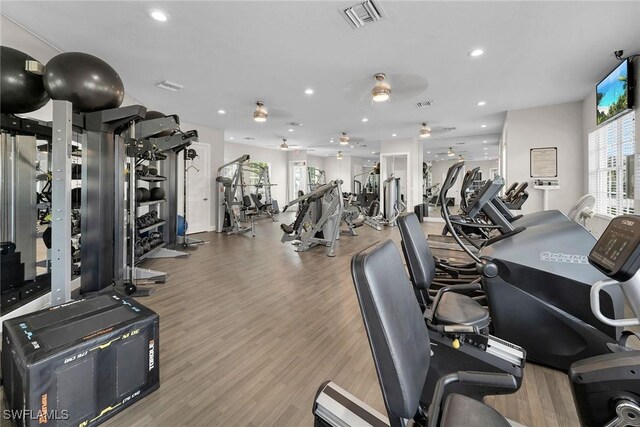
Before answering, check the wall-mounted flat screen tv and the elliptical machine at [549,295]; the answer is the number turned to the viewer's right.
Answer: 1

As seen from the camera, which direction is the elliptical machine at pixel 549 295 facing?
to the viewer's right

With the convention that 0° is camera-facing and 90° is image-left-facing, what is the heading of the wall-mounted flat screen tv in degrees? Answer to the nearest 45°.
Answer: approximately 45°

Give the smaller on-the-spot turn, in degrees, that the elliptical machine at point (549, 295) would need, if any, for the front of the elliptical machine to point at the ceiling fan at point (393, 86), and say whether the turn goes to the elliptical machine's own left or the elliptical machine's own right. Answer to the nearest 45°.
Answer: approximately 135° to the elliptical machine's own left

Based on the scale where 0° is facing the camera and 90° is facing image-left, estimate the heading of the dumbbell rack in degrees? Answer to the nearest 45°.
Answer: approximately 270°

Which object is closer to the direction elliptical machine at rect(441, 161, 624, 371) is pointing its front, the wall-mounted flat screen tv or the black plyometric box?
the wall-mounted flat screen tv

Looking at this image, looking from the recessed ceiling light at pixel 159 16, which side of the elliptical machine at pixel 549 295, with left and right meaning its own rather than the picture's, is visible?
back

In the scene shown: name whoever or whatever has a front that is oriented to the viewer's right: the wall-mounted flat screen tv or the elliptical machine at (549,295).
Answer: the elliptical machine
